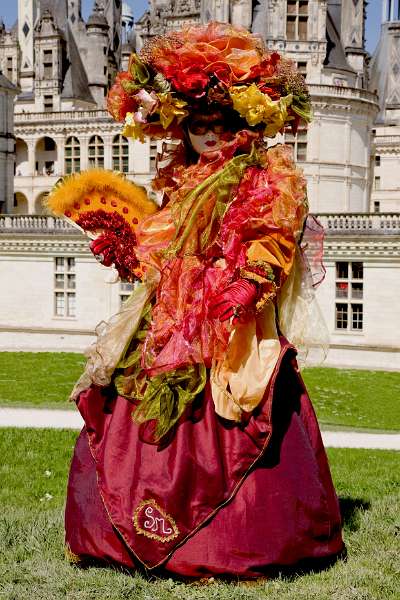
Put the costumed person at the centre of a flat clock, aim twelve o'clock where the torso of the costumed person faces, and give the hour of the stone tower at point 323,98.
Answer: The stone tower is roughly at 5 o'clock from the costumed person.

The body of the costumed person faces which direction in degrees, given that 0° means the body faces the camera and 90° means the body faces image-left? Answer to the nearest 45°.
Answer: approximately 45°
